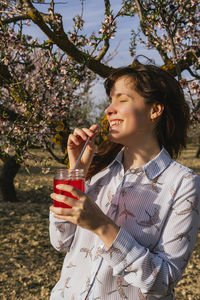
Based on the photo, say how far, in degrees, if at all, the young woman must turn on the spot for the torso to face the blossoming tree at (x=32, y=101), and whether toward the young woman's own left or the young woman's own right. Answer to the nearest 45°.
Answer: approximately 90° to the young woman's own right

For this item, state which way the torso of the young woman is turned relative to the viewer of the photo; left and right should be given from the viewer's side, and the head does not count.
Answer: facing the viewer and to the left of the viewer
